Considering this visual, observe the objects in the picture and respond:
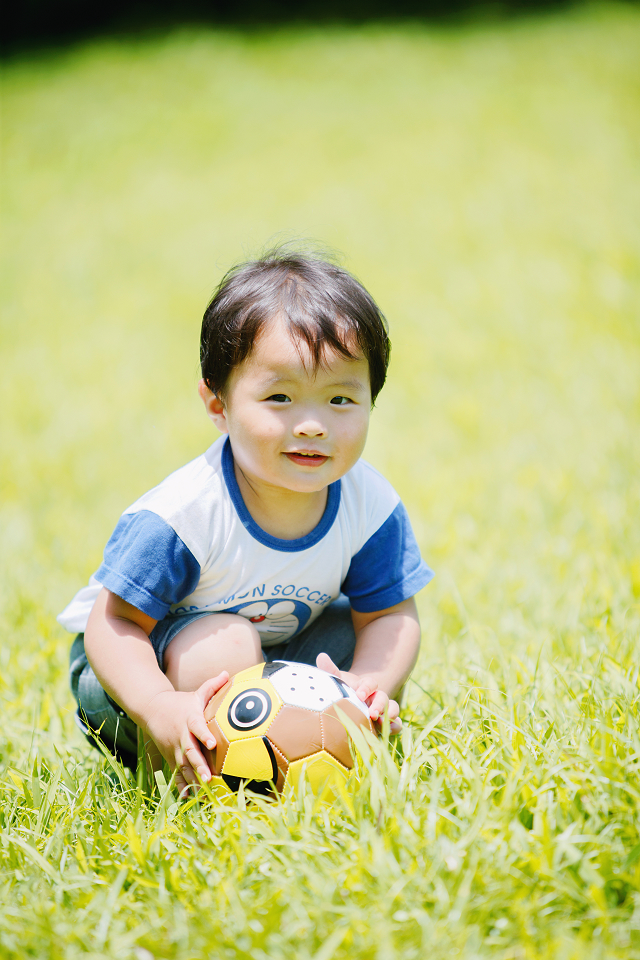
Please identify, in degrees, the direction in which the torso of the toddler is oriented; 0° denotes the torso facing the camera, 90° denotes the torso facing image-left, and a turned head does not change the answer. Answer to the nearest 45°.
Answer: approximately 315°
